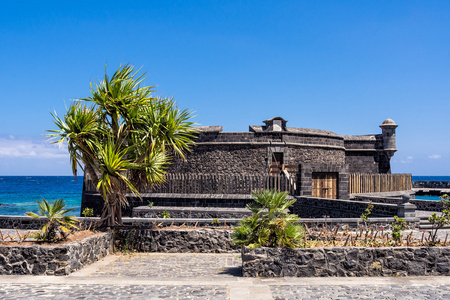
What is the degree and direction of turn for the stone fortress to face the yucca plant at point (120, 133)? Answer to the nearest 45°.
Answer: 0° — it already faces it

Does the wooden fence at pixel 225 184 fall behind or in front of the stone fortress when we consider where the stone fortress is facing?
in front

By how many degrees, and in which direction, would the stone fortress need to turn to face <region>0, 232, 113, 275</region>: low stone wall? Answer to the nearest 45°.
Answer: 0° — it already faces it

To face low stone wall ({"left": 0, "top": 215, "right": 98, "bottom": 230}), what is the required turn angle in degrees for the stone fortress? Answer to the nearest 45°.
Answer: approximately 45° to its right

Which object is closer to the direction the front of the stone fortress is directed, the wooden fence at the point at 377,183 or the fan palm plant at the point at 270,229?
the fan palm plant

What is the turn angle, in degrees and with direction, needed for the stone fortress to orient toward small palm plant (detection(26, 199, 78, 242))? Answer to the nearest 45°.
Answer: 0° — it already faces it

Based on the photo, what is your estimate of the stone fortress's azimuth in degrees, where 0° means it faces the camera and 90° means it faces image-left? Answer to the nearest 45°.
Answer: approximately 0°

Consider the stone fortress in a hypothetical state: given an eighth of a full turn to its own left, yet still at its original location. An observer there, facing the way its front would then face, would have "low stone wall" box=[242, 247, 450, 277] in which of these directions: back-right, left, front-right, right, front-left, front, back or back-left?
front-right

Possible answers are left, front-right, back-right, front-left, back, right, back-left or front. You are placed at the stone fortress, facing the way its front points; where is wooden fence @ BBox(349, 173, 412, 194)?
left

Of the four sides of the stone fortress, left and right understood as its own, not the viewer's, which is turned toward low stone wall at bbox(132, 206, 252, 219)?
front

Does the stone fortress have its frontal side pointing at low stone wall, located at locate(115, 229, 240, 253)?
yes
